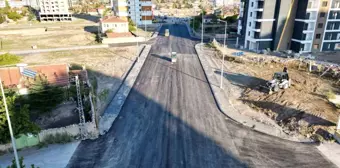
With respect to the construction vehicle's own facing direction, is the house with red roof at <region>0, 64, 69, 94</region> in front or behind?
in front

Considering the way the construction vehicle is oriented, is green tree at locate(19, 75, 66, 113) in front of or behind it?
in front

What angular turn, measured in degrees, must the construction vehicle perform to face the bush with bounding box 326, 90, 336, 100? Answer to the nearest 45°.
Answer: approximately 135° to its left

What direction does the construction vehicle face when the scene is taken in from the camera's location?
facing the viewer and to the left of the viewer

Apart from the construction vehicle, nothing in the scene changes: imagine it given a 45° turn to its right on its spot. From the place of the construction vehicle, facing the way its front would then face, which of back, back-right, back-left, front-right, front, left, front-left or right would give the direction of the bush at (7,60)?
front

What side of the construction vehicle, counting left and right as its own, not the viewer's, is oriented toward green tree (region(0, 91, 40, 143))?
front

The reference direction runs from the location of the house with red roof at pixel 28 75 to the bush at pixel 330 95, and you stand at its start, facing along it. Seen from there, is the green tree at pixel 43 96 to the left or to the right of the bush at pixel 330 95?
right
